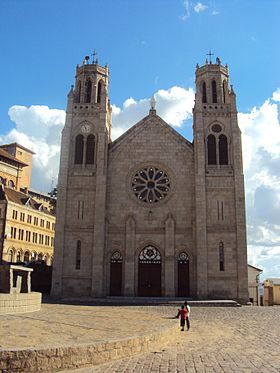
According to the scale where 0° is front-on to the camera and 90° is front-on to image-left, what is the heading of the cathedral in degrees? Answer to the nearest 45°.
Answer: approximately 0°

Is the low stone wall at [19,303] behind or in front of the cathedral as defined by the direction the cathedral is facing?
in front

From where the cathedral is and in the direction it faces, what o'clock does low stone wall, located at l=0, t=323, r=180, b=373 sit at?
The low stone wall is roughly at 12 o'clock from the cathedral.
